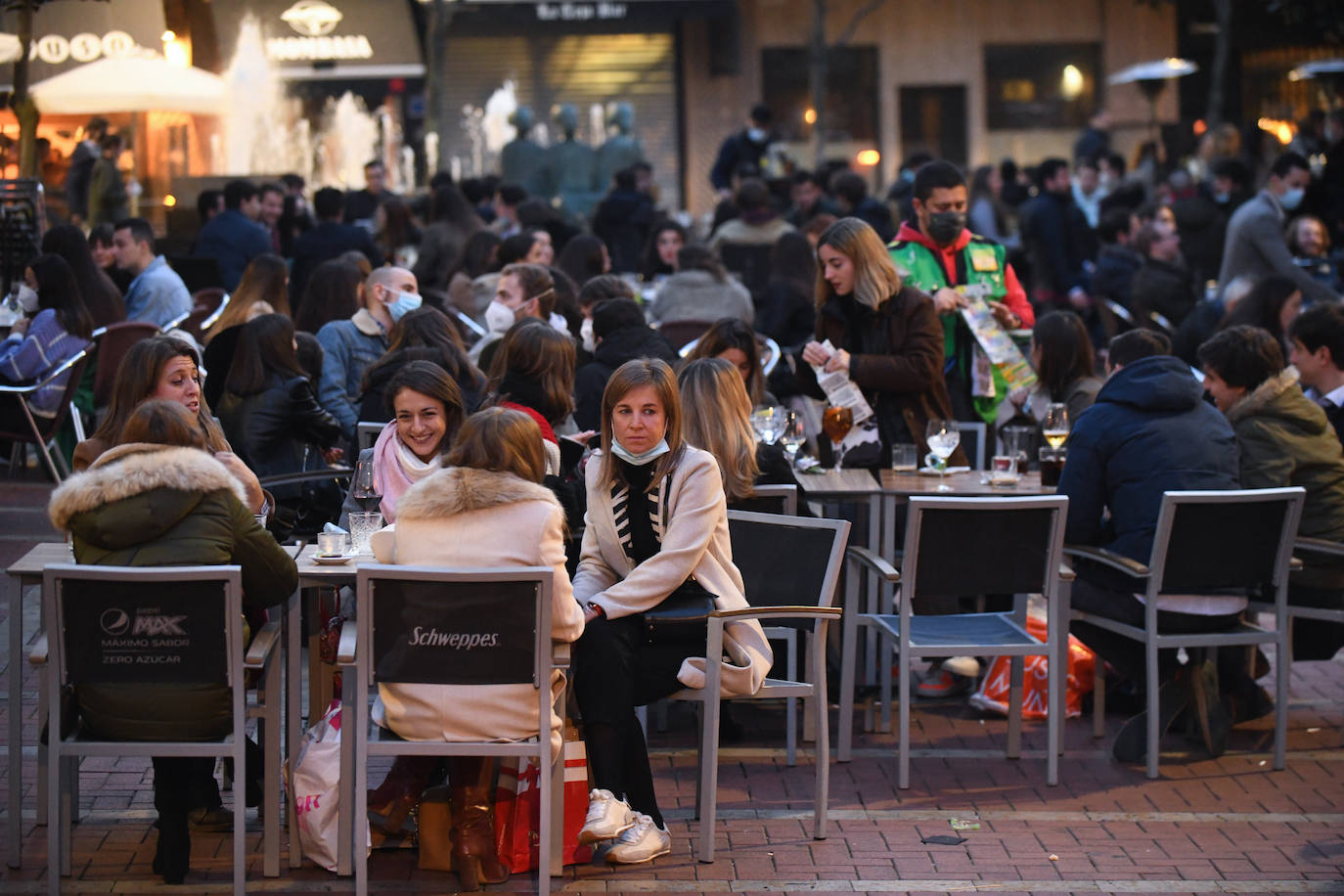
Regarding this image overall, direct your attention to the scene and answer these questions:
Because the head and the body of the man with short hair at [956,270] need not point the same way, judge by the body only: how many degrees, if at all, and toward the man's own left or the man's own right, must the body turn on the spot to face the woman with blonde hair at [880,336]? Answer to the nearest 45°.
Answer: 0° — they already face them

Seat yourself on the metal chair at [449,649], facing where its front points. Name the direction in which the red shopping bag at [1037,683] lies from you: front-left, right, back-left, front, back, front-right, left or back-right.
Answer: front-right

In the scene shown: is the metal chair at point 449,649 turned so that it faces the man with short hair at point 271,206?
yes

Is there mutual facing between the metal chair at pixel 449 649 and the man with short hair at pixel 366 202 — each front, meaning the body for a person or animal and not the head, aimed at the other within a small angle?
yes

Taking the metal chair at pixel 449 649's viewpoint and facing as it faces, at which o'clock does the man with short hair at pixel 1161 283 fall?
The man with short hair is roughly at 1 o'clock from the metal chair.

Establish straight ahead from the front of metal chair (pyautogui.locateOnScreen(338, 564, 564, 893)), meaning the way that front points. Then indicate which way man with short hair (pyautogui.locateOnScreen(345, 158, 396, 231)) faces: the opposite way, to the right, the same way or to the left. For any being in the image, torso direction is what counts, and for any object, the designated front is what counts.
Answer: the opposite way
